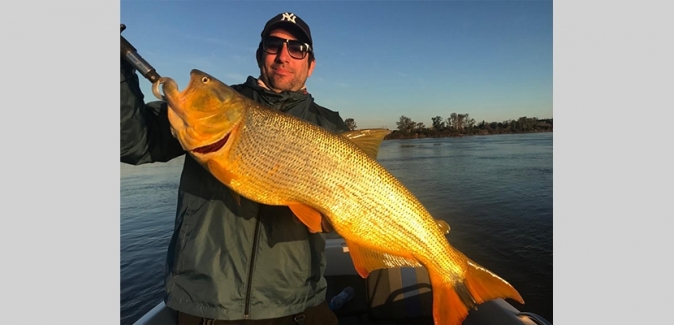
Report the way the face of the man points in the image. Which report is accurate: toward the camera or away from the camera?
toward the camera

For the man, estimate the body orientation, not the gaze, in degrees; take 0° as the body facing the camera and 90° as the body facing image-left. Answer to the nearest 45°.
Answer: approximately 0°
